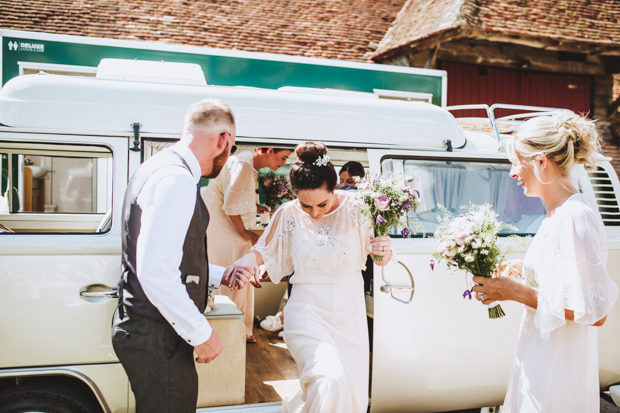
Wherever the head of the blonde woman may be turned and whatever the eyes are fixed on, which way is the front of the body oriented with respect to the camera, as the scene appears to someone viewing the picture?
to the viewer's left

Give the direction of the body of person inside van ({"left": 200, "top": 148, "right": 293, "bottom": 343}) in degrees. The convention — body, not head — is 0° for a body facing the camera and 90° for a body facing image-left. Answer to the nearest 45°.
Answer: approximately 270°

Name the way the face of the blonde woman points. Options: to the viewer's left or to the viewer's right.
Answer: to the viewer's left

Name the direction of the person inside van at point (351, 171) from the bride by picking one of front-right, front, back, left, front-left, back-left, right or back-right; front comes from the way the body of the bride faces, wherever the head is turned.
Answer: back
